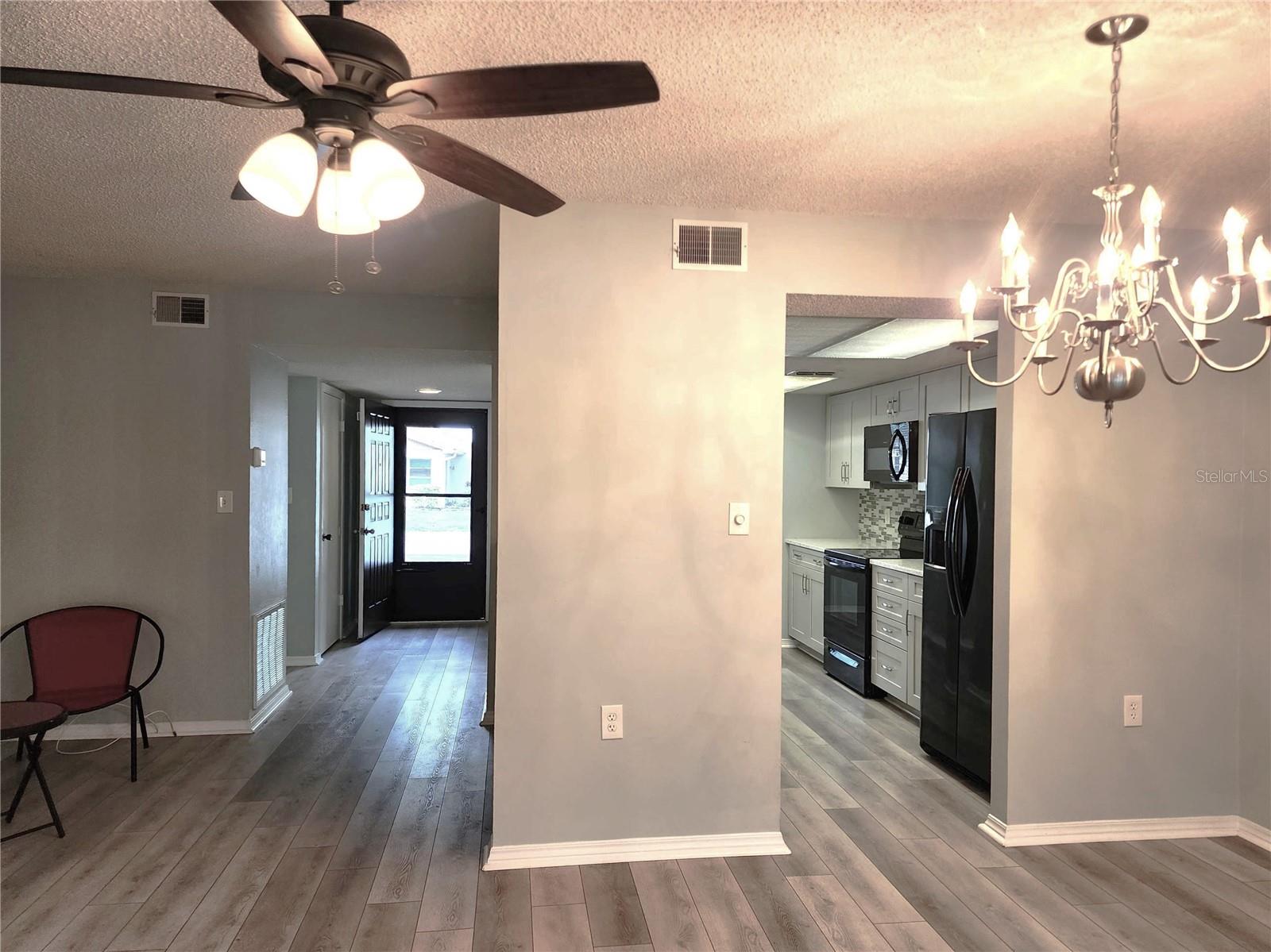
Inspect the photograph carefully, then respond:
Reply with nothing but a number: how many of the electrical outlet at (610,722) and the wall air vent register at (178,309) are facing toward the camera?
2

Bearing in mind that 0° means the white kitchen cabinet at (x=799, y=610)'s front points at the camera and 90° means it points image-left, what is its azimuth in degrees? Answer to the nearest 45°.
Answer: approximately 45°

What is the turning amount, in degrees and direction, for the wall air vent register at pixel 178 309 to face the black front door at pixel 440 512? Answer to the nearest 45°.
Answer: approximately 135° to its left

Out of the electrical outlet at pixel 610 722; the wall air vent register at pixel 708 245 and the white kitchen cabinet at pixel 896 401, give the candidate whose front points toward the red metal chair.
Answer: the white kitchen cabinet

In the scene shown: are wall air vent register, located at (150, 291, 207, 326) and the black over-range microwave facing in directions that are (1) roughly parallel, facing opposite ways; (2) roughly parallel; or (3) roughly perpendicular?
roughly perpendicular

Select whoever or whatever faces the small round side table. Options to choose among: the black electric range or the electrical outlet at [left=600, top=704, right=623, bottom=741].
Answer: the black electric range

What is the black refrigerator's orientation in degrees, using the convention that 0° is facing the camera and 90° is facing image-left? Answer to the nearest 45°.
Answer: approximately 45°

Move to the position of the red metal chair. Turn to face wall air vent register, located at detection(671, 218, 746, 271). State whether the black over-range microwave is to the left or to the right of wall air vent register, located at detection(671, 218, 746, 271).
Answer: left
